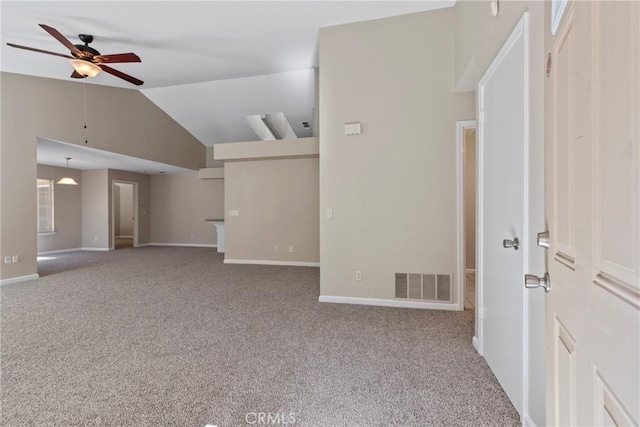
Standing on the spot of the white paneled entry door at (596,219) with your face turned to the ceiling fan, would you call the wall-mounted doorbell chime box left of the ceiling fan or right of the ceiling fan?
right

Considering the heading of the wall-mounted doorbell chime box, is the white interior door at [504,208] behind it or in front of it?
in front

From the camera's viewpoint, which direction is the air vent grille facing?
toward the camera

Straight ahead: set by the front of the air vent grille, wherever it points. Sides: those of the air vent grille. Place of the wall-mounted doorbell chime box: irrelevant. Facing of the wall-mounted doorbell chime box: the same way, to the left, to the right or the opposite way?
the same way

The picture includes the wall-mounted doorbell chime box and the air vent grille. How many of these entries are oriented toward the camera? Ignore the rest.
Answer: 2

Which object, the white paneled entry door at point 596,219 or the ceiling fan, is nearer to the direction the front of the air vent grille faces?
the white paneled entry door

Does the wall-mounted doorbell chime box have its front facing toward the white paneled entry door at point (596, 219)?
yes

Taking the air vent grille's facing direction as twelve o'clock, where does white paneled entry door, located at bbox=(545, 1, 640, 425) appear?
The white paneled entry door is roughly at 12 o'clock from the air vent grille.

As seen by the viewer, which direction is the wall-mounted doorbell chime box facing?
toward the camera

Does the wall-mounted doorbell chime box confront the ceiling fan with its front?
no

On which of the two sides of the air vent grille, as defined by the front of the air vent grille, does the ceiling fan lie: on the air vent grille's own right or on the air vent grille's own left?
on the air vent grille's own right
